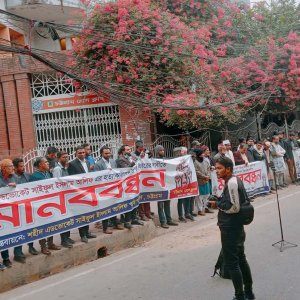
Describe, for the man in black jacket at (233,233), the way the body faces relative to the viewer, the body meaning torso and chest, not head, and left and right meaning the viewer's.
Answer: facing to the left of the viewer

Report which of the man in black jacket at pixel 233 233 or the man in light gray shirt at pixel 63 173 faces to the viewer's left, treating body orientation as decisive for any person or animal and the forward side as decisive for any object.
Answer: the man in black jacket

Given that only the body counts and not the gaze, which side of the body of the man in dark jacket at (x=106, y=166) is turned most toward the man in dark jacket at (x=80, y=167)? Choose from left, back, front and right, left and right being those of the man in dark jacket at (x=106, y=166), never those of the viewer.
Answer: right

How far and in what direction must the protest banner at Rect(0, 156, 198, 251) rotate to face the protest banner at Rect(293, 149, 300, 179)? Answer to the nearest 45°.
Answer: approximately 90° to its left

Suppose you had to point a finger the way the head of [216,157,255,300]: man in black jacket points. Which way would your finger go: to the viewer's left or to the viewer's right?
to the viewer's left

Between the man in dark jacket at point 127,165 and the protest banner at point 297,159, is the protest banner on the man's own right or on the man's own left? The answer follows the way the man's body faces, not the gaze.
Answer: on the man's own left

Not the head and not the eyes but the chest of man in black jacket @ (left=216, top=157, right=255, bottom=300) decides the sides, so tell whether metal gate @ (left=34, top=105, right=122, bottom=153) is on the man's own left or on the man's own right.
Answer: on the man's own right

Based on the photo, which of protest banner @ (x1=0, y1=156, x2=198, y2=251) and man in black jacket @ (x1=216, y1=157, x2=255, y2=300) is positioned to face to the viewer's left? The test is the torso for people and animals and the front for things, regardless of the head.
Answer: the man in black jacket

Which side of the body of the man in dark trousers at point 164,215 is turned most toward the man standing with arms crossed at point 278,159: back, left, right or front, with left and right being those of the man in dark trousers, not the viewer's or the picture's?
left

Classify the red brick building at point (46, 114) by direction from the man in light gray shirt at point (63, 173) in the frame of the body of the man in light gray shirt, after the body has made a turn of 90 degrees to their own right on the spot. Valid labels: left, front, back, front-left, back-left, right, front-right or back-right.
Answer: back-right

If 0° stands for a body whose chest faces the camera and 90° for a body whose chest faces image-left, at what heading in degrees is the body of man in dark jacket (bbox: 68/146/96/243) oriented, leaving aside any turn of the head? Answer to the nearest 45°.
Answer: approximately 315°
